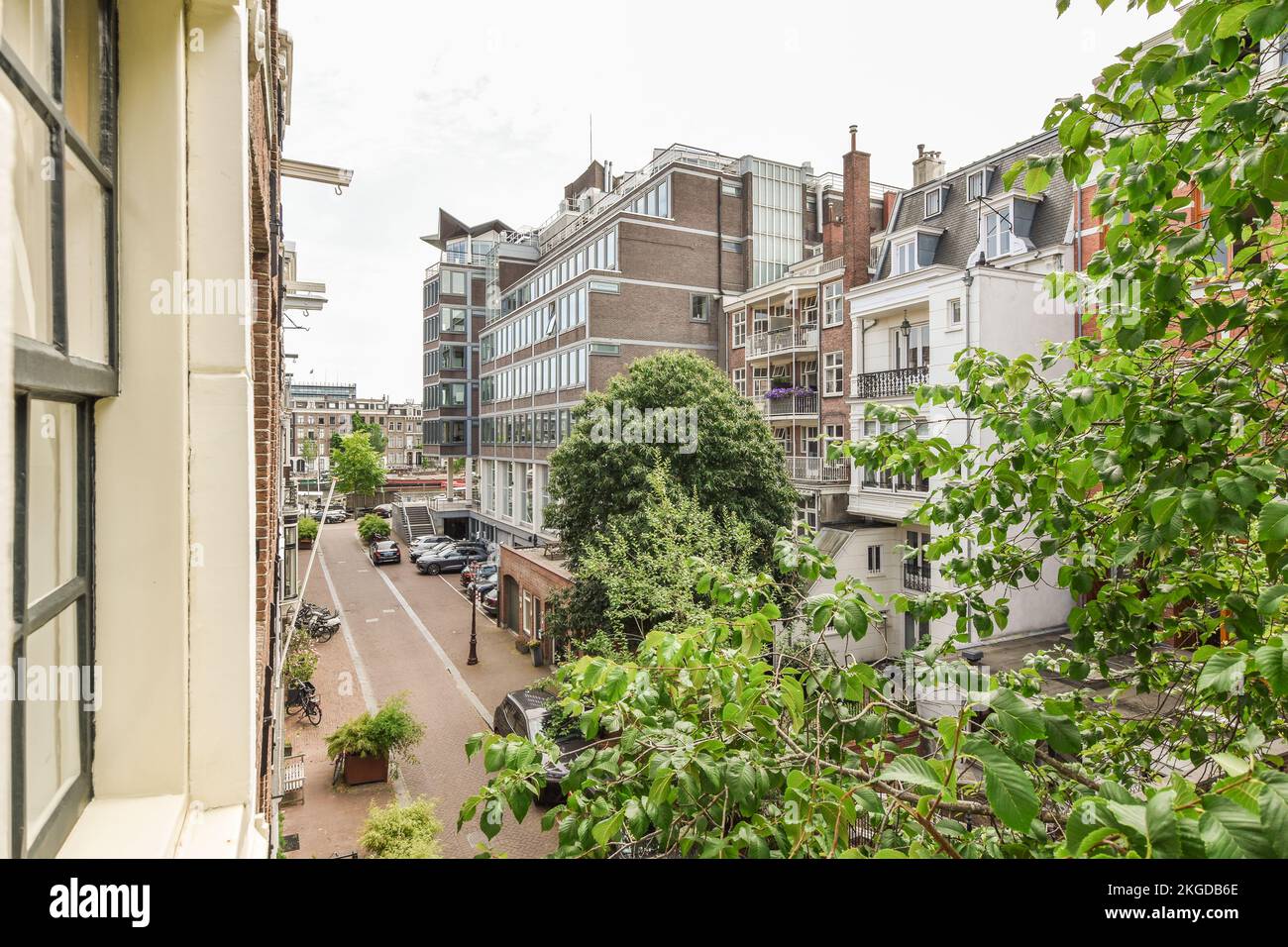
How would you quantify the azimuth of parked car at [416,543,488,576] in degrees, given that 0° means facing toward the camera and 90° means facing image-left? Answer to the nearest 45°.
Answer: approximately 45°

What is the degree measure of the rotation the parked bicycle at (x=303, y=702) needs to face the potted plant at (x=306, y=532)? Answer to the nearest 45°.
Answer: approximately 135° to its left

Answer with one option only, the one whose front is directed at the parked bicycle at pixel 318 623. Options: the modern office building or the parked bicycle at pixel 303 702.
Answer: the modern office building

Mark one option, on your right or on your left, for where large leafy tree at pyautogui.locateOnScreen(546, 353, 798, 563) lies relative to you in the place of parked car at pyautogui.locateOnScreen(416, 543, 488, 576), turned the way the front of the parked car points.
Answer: on your left

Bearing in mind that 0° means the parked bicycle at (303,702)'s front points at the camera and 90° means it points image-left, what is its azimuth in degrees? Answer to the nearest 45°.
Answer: approximately 315°

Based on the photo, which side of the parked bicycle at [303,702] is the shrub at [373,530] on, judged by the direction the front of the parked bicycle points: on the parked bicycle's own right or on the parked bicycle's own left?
on the parked bicycle's own left

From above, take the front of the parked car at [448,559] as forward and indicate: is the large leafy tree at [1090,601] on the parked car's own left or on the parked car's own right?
on the parked car's own left
